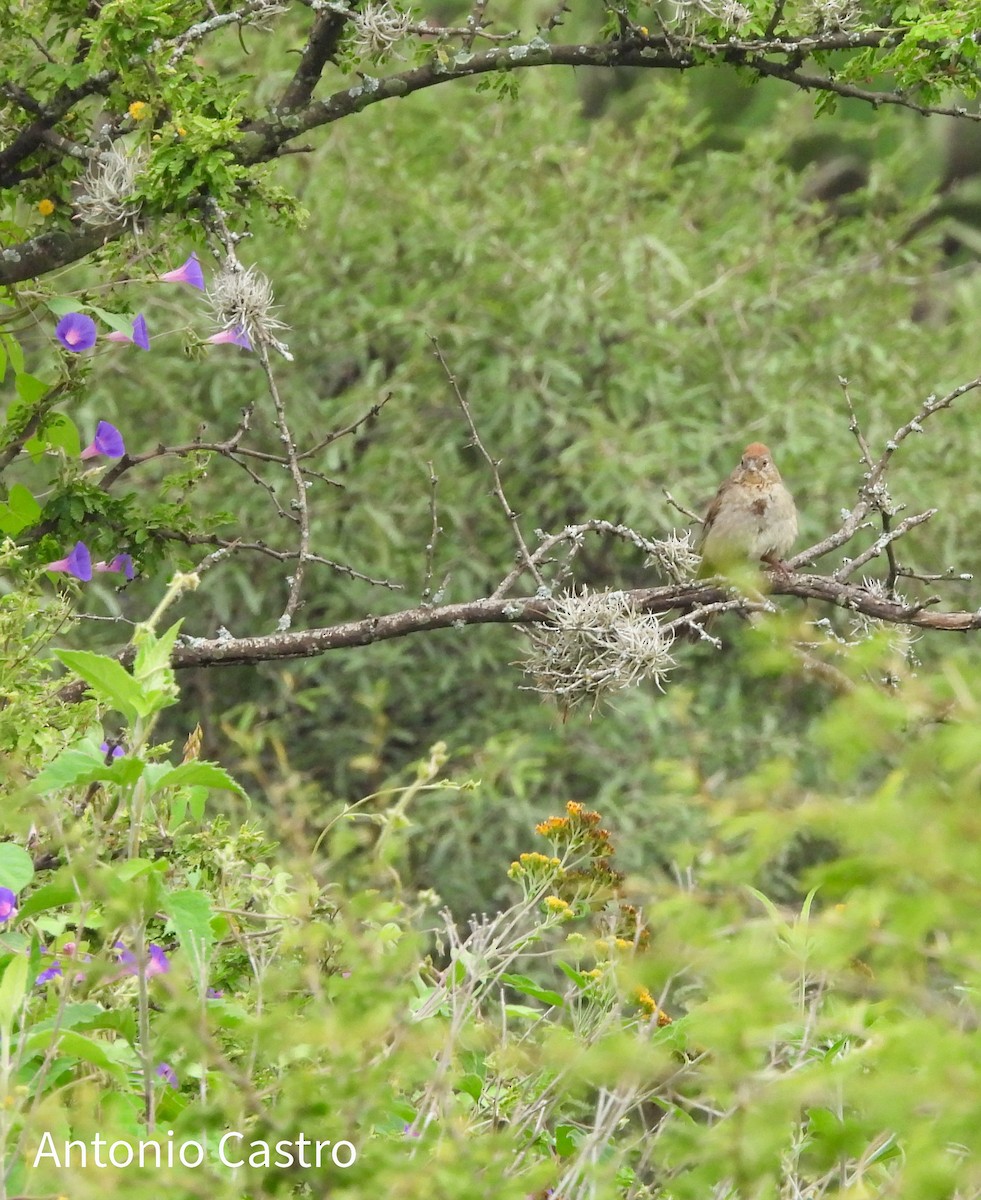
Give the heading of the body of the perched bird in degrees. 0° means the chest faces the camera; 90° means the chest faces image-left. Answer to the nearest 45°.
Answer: approximately 0°

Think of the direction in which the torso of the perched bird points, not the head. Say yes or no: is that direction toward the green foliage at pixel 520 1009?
yes

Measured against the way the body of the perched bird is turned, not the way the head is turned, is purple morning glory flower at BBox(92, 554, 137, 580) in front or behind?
in front

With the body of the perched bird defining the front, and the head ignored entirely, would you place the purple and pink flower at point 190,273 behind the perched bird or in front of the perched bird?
in front

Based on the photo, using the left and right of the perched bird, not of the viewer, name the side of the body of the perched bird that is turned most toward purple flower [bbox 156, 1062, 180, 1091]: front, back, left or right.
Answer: front

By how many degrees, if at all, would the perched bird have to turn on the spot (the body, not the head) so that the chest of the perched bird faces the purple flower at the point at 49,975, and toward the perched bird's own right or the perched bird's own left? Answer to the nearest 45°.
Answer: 0° — it already faces it
